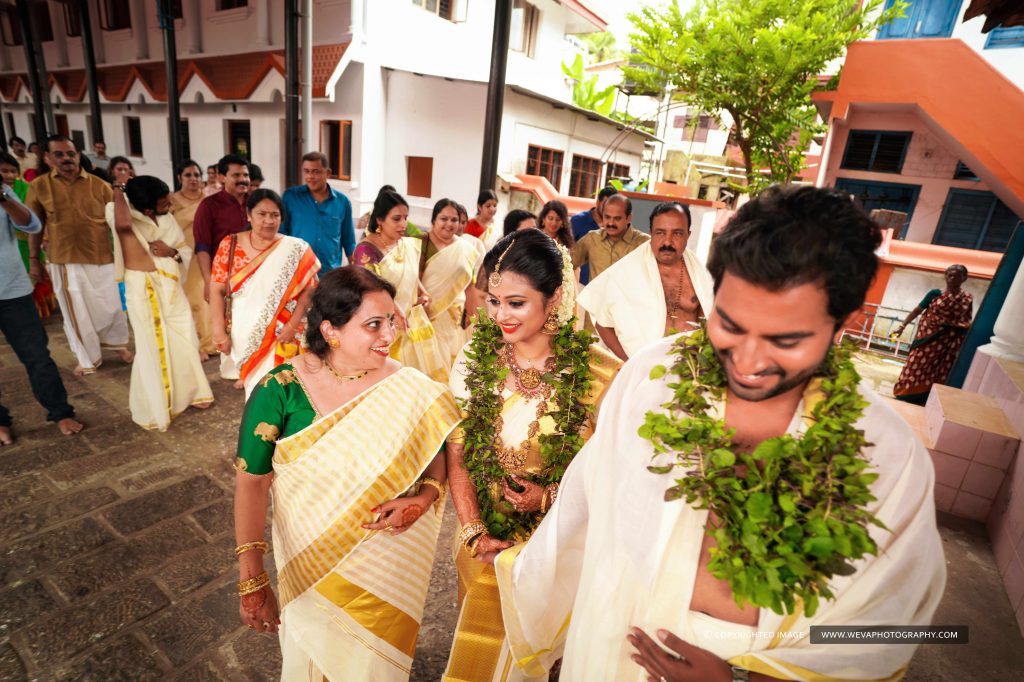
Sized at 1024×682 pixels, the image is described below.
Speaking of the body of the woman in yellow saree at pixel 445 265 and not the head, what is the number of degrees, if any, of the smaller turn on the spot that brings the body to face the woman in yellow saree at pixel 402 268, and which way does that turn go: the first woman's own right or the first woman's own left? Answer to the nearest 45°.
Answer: approximately 45° to the first woman's own right

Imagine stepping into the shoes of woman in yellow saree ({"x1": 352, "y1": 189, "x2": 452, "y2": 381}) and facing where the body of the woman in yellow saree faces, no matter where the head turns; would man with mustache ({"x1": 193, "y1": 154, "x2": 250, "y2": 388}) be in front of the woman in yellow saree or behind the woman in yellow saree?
behind

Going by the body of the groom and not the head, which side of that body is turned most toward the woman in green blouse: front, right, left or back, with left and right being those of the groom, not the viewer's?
right

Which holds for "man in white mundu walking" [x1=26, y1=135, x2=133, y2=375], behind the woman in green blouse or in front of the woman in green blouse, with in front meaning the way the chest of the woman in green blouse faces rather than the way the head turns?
behind

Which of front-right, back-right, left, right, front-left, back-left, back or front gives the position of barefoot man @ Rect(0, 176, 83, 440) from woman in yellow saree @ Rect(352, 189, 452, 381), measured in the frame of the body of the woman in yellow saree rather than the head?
back-right

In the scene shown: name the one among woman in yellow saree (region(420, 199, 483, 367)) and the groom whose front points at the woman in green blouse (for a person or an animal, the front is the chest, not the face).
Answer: the woman in yellow saree

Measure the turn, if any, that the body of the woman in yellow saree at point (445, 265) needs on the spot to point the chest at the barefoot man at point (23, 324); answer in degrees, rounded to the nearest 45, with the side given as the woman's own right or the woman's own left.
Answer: approximately 90° to the woman's own right

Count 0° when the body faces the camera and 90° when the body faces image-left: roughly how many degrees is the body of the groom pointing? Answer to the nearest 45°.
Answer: approximately 0°

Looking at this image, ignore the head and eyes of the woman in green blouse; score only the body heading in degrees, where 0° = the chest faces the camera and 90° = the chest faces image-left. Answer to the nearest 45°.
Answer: approximately 315°

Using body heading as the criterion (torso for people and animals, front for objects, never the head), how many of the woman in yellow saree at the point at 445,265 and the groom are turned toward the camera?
2
